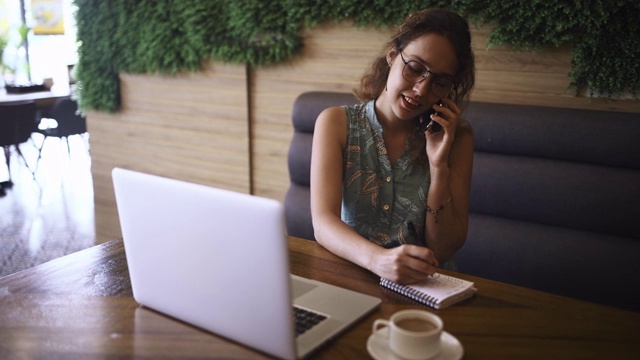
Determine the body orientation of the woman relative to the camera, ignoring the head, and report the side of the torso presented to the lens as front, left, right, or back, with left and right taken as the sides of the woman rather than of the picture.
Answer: front

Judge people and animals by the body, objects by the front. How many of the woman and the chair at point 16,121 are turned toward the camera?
1

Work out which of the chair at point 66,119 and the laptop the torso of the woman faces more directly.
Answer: the laptop

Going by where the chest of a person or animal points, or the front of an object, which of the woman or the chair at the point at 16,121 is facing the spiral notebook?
the woman

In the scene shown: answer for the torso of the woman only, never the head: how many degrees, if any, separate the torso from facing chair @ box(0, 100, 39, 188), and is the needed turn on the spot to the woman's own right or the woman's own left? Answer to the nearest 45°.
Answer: approximately 135° to the woman's own right

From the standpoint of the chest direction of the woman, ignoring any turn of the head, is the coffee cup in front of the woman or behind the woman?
in front

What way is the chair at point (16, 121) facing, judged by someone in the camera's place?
facing away from the viewer and to the left of the viewer

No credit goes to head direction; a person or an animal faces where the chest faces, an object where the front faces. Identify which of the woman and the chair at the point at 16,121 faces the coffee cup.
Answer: the woman

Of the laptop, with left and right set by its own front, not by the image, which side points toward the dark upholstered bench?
front
